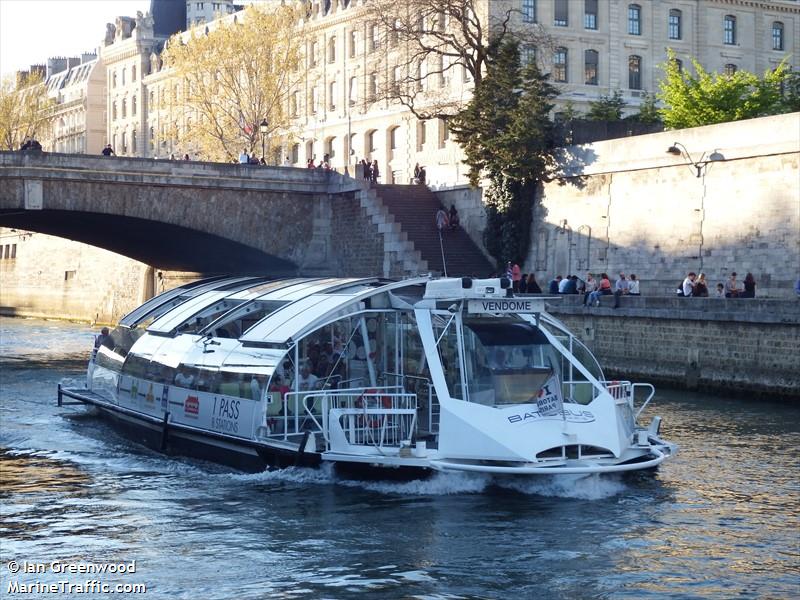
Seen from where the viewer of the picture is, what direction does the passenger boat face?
facing the viewer and to the right of the viewer

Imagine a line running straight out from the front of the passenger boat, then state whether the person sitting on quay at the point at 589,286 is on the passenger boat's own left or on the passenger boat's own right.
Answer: on the passenger boat's own left

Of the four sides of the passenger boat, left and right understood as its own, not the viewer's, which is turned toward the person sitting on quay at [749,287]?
left

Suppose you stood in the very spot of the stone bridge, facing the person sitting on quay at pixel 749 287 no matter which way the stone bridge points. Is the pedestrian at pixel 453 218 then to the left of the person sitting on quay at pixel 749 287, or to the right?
left

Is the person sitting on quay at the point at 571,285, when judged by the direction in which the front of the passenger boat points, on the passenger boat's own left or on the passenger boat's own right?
on the passenger boat's own left

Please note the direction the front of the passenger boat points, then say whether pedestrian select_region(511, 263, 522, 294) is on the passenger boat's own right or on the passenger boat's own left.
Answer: on the passenger boat's own left

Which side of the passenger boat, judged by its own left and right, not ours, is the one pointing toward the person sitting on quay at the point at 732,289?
left

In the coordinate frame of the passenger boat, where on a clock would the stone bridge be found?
The stone bridge is roughly at 7 o'clock from the passenger boat.

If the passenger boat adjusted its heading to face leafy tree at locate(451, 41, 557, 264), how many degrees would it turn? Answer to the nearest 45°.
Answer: approximately 135° to its left

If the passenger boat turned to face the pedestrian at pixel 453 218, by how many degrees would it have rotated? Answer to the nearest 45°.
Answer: approximately 135° to its left

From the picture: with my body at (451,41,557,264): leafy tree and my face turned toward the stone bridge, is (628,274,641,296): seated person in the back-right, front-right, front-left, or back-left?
back-left

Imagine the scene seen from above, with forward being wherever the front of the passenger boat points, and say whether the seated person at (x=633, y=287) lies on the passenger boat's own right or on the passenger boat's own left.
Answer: on the passenger boat's own left
